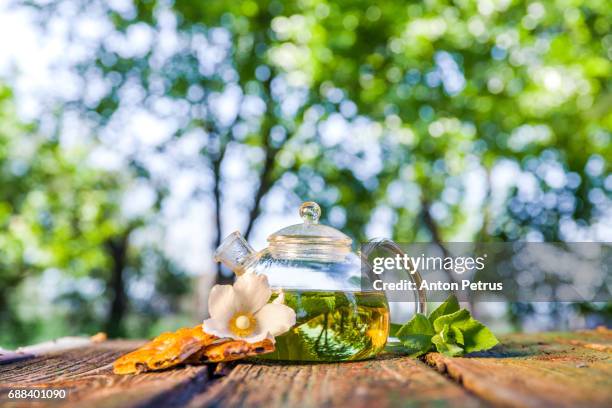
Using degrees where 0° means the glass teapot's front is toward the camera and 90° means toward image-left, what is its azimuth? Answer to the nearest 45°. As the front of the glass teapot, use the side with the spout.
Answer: approximately 90°
